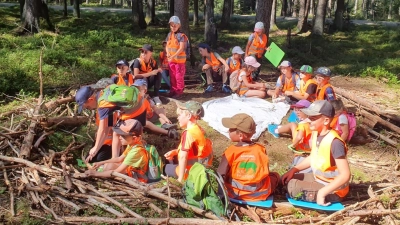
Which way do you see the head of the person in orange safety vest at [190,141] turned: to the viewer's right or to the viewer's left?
to the viewer's left

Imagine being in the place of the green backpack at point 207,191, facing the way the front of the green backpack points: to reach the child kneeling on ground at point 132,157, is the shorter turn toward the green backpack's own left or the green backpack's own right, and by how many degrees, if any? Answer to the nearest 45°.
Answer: approximately 45° to the green backpack's own right

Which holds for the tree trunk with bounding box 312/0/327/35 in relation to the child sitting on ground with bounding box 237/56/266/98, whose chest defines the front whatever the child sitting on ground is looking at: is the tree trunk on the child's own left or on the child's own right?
on the child's own left

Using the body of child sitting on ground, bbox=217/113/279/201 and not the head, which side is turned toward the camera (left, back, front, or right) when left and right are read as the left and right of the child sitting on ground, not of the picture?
back

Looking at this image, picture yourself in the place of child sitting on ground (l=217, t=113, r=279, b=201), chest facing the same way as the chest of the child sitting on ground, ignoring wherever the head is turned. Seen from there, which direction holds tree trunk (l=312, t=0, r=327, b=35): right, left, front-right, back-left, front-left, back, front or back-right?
front

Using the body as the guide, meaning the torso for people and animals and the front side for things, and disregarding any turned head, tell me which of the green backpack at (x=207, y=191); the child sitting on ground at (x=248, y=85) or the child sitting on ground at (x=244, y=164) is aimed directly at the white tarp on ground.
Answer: the child sitting on ground at (x=244, y=164)
